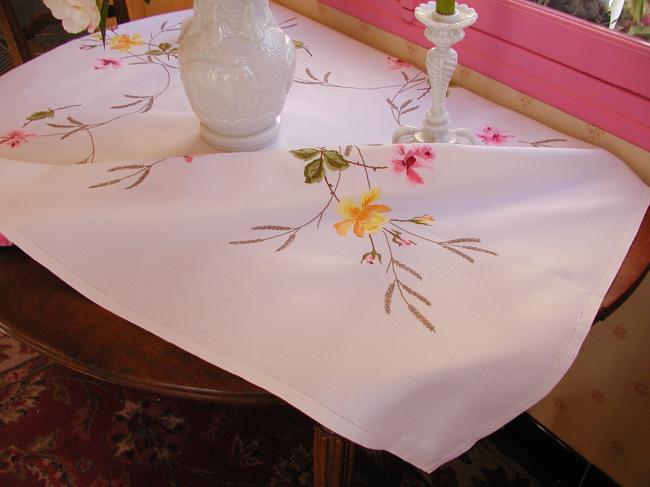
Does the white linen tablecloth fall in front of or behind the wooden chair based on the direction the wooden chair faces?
in front

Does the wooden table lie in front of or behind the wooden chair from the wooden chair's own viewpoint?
in front

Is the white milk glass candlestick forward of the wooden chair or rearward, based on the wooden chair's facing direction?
forward

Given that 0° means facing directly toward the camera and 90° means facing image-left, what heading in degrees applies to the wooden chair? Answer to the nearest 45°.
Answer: approximately 315°
